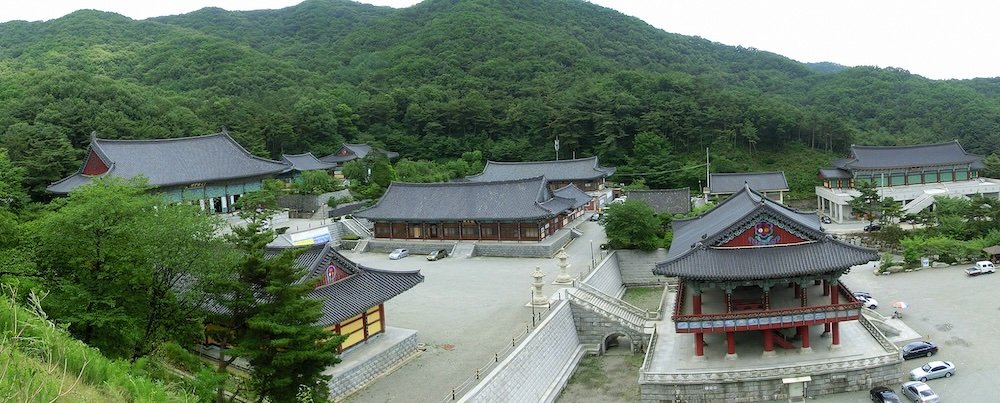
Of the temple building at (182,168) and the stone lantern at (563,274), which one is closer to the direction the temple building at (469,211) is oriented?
the stone lantern

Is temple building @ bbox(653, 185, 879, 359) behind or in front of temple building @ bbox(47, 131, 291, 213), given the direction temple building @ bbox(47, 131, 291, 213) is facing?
in front

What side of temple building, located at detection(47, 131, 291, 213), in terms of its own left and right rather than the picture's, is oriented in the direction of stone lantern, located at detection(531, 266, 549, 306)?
front

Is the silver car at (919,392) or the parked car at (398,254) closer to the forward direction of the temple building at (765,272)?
the silver car

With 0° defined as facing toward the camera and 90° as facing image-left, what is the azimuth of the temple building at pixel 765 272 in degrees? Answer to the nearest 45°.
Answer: approximately 0°

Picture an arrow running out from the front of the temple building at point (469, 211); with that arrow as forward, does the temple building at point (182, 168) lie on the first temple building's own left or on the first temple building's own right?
on the first temple building's own right

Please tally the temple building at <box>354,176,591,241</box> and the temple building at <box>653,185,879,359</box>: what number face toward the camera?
2

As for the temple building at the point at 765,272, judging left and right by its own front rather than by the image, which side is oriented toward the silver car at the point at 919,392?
left

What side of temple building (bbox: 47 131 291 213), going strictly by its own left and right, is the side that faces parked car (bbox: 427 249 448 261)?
front

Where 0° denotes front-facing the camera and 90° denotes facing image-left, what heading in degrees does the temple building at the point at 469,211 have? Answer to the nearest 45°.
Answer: approximately 0°

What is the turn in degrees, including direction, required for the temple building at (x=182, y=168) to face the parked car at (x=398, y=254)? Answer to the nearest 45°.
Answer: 0° — it already faces it
